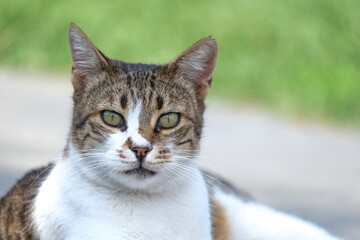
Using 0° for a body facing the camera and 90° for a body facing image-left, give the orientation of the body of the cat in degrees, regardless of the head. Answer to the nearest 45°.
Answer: approximately 0°
